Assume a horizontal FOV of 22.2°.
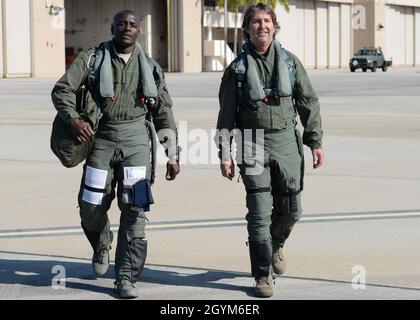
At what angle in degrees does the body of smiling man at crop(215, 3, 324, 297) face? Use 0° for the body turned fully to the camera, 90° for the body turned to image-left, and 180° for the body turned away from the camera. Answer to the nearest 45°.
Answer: approximately 0°

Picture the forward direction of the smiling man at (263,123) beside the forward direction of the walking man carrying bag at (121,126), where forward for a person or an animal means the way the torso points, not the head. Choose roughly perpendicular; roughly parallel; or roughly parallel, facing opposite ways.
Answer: roughly parallel

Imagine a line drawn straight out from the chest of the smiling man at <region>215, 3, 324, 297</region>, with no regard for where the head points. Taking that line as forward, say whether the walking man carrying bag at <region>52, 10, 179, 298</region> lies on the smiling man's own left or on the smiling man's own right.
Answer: on the smiling man's own right

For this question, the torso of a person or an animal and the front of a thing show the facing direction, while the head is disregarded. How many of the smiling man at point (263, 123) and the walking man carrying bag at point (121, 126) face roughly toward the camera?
2

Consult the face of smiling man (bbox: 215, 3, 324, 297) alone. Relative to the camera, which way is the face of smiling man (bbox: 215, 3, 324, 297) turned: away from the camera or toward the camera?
toward the camera

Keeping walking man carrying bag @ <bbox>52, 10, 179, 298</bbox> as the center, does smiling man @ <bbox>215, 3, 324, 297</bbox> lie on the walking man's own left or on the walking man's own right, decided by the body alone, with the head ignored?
on the walking man's own left

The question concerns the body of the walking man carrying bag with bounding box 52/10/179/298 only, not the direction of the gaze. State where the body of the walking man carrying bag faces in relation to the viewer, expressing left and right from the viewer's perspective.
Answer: facing the viewer
